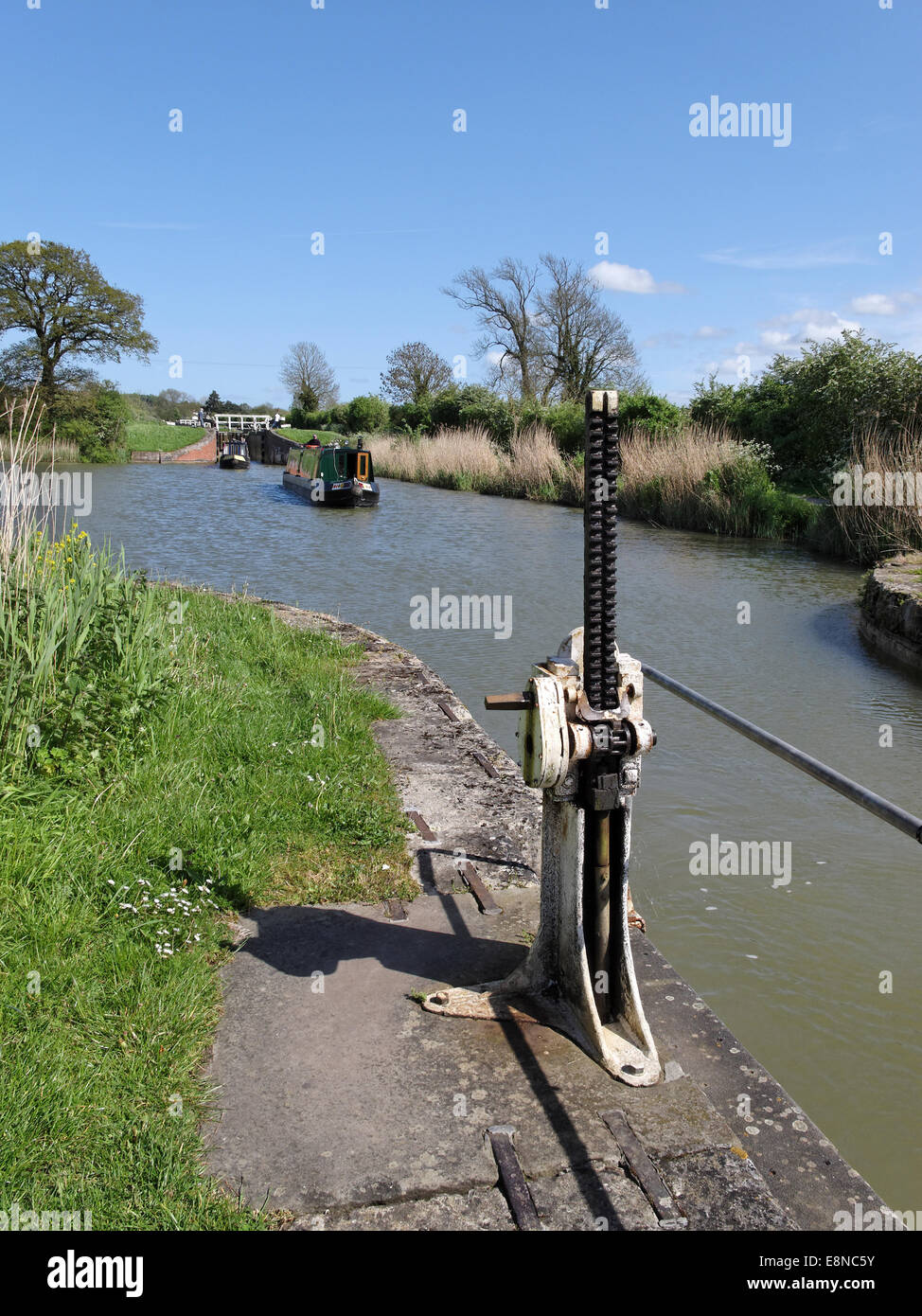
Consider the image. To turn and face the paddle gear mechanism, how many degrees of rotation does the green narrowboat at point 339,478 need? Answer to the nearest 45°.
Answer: approximately 45° to its right

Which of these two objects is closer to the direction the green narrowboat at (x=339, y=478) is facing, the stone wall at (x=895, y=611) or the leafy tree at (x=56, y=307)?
the stone wall

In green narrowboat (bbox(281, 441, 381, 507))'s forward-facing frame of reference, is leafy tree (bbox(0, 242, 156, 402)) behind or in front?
behind

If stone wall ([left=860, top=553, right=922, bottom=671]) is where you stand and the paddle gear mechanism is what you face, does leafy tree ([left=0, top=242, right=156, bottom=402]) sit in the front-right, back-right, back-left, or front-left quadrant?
back-right

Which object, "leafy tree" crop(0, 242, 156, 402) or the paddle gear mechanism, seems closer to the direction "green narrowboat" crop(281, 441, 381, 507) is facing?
the paddle gear mechanism

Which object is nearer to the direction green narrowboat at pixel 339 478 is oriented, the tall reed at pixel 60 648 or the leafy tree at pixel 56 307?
the tall reed

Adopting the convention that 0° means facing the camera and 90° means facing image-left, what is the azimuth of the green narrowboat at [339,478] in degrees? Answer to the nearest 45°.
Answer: approximately 315°

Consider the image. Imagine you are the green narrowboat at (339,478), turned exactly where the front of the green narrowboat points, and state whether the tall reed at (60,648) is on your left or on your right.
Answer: on your right
